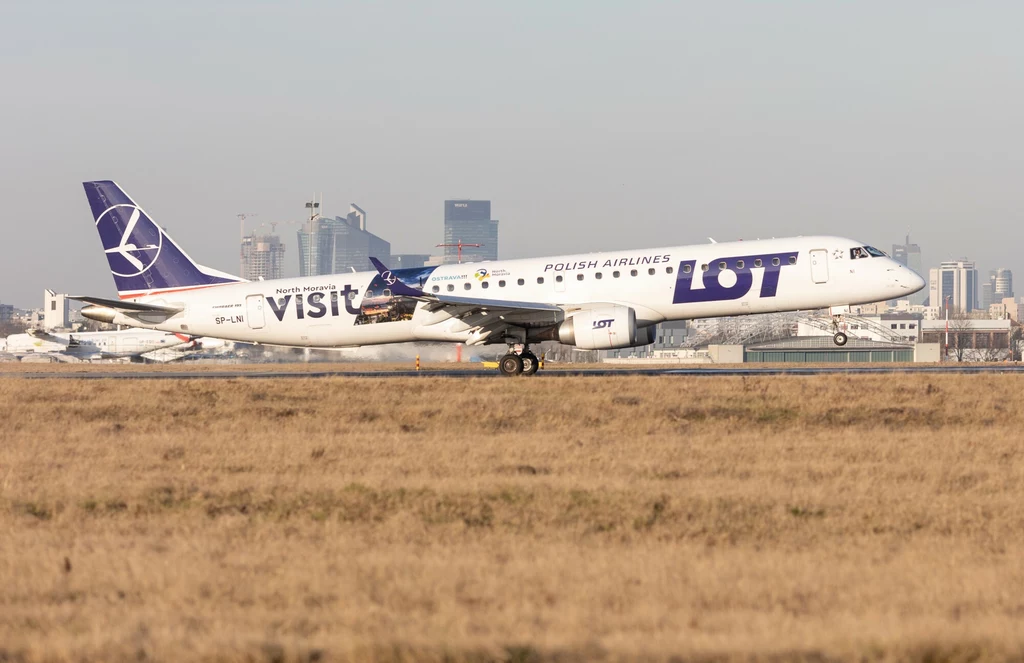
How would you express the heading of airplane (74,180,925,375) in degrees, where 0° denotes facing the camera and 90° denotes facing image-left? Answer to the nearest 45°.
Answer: approximately 270°
